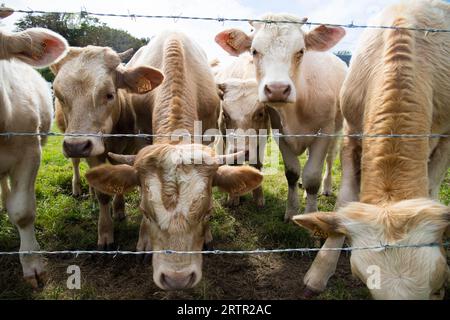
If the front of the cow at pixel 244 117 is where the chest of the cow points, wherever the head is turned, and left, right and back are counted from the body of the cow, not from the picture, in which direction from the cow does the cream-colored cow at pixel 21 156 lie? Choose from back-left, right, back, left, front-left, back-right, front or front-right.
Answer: front-right

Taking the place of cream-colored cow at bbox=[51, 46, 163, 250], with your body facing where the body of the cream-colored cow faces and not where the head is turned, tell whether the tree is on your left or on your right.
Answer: on your right

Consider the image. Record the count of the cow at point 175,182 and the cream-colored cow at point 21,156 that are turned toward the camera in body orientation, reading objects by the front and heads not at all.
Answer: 2

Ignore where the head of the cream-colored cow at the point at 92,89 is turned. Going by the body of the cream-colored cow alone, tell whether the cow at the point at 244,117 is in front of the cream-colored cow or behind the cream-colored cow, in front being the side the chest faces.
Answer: behind

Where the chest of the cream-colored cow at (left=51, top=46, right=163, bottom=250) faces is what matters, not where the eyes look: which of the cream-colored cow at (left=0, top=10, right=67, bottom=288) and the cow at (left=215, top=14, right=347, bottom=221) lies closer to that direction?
the cream-colored cow
